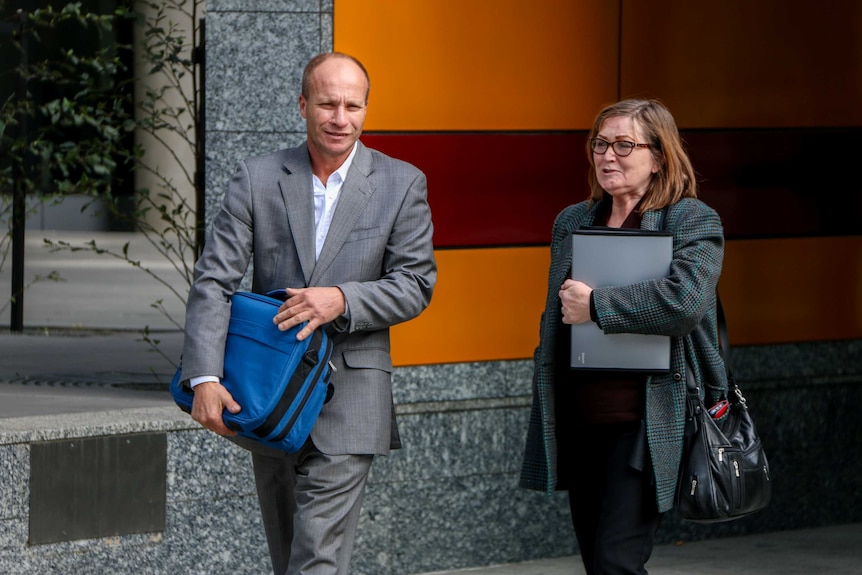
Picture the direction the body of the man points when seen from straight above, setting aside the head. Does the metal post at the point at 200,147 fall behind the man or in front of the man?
behind

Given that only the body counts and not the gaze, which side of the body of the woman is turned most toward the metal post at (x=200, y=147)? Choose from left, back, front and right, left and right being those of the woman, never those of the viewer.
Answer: right

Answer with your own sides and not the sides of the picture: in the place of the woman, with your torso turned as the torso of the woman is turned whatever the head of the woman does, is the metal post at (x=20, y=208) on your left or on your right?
on your right

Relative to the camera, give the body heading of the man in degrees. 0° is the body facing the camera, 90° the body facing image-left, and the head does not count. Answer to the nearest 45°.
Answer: approximately 0°

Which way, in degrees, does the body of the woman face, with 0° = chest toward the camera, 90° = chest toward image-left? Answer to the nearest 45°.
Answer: approximately 45°

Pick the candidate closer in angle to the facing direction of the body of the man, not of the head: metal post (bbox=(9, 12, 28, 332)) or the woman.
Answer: the woman

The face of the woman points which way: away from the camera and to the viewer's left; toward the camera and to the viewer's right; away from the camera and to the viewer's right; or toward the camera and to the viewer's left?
toward the camera and to the viewer's left

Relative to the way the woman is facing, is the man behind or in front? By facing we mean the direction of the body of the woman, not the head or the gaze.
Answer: in front

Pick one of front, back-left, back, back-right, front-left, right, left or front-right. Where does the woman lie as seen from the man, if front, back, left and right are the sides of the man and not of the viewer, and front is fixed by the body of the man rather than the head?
left
